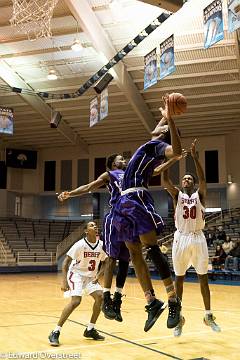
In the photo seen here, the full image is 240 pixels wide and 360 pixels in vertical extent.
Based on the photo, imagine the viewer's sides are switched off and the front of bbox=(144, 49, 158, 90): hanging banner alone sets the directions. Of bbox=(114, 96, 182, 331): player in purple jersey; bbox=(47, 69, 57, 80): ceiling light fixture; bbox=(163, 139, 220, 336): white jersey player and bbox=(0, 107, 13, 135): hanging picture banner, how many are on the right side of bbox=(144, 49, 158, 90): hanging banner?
2

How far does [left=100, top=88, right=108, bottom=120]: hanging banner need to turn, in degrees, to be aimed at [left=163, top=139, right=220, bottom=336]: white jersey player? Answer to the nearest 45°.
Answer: approximately 45° to its left

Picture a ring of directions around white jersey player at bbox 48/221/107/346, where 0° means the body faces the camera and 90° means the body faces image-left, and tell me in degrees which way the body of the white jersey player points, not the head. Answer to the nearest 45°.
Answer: approximately 315°

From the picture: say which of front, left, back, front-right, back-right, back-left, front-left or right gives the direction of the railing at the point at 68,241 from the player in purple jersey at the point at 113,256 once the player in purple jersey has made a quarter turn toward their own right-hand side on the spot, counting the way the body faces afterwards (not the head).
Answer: back-right

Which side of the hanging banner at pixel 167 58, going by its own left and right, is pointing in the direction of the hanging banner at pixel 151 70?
right

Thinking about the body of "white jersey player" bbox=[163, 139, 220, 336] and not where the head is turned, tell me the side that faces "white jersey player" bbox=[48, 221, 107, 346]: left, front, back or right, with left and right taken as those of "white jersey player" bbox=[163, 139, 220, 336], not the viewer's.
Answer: right

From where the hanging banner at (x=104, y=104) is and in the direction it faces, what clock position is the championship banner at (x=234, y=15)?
The championship banner is roughly at 10 o'clock from the hanging banner.

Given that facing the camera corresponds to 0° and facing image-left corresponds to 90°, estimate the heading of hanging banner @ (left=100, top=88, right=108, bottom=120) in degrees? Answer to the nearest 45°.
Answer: approximately 45°

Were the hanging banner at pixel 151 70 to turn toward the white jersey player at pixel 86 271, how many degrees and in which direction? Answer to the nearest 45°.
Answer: approximately 45° to its left

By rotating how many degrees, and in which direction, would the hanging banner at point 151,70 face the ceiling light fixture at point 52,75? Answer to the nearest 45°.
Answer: approximately 90° to its right

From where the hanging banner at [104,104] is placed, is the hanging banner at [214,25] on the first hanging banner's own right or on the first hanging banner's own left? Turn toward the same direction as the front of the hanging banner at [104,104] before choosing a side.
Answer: on the first hanging banner's own left
